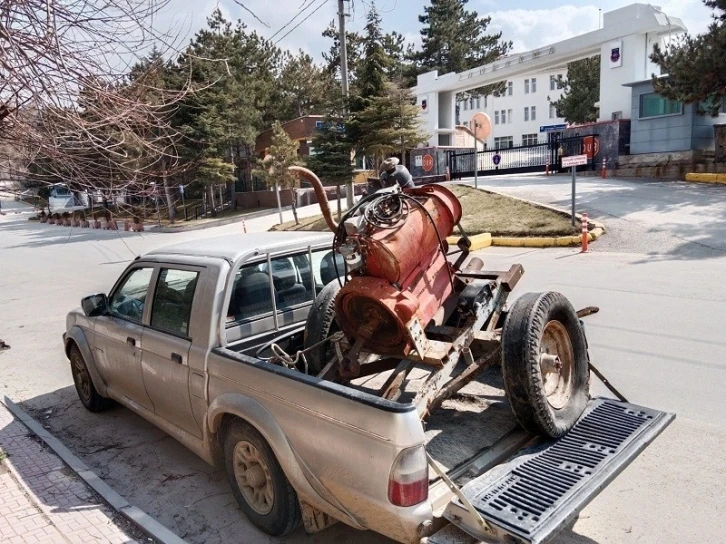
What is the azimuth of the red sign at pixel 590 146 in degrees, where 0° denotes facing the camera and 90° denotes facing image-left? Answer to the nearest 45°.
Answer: approximately 0°

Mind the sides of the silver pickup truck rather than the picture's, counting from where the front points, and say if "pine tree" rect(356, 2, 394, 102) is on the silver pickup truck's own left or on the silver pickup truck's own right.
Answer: on the silver pickup truck's own right

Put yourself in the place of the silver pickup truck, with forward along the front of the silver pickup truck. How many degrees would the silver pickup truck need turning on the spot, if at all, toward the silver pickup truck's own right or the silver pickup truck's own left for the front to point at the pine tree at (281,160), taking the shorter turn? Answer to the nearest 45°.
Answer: approximately 45° to the silver pickup truck's own right

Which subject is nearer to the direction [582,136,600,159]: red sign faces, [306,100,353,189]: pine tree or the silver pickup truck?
the silver pickup truck

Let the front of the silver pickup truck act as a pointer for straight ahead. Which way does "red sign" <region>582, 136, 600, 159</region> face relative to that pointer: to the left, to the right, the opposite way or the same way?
to the left

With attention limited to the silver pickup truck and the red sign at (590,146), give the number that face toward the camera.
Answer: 1

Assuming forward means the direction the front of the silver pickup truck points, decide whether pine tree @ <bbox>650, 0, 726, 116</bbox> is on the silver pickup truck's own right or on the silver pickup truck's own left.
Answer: on the silver pickup truck's own right

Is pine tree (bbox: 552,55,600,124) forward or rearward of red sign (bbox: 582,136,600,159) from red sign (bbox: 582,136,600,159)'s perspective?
rearward

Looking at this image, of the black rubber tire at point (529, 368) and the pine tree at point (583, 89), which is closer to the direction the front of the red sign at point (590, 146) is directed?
the black rubber tire

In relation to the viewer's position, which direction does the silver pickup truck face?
facing away from the viewer and to the left of the viewer

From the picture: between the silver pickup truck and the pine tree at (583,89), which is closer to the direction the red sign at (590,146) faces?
the silver pickup truck

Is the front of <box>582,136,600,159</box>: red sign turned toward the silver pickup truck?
yes

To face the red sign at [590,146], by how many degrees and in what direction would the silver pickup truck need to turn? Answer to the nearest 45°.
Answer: approximately 90° to its right
